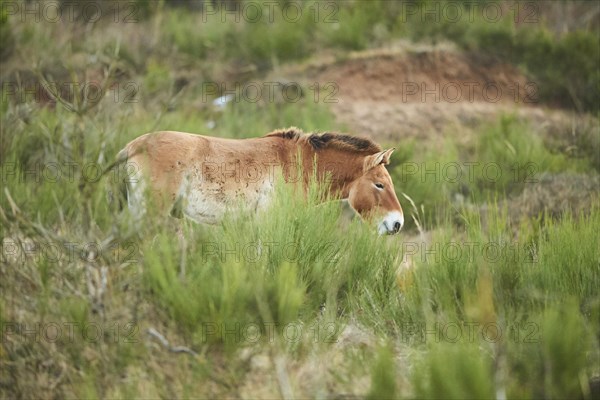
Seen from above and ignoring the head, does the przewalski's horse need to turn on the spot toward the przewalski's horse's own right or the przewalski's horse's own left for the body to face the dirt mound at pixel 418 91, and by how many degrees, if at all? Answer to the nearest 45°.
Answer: approximately 90° to the przewalski's horse's own left

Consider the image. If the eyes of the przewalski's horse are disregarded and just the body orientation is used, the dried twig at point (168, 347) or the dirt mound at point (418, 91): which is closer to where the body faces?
the dirt mound

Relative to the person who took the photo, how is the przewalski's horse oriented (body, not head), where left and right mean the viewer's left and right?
facing to the right of the viewer

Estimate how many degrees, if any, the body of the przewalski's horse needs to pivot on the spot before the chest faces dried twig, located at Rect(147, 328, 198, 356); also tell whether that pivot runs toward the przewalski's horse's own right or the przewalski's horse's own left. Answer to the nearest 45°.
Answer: approximately 90° to the przewalski's horse's own right
